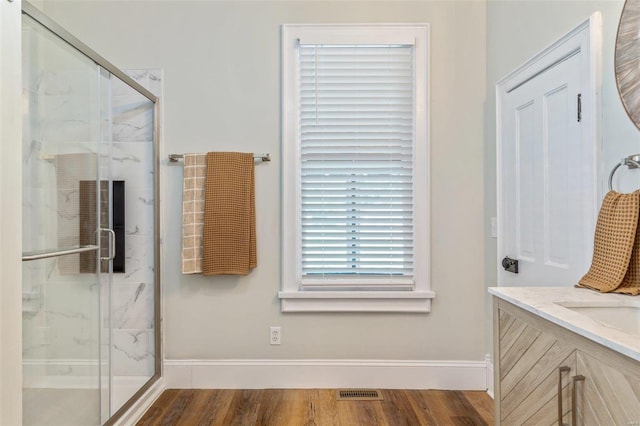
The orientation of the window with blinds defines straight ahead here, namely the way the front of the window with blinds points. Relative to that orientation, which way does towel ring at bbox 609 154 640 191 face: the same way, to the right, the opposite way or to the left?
to the right

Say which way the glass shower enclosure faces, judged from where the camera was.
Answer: facing the viewer and to the right of the viewer

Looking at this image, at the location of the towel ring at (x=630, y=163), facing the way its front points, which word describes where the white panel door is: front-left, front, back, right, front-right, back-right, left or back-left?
right

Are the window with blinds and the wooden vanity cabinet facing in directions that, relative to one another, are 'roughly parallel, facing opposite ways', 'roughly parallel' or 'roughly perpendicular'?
roughly perpendicular

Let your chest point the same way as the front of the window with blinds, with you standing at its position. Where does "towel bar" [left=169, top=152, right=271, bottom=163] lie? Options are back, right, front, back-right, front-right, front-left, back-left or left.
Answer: right

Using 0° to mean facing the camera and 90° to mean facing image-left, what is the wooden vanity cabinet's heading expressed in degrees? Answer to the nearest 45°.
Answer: approximately 45°

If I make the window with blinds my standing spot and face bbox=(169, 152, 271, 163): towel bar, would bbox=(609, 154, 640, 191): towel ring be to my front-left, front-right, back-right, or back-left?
back-left

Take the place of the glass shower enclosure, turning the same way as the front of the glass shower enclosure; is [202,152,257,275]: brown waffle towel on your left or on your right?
on your left

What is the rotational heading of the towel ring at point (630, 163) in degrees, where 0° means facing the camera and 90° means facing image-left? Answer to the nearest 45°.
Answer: approximately 45°

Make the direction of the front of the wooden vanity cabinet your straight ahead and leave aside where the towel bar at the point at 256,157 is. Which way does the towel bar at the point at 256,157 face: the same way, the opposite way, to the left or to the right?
to the left

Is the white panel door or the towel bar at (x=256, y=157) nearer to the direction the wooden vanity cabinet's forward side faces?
the towel bar

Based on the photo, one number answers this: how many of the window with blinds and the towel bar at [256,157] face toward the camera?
2

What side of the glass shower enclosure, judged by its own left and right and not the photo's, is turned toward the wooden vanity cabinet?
front

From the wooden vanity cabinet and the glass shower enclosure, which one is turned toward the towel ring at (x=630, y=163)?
the glass shower enclosure

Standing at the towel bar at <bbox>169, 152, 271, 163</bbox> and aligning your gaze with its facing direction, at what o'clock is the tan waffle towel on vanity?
The tan waffle towel on vanity is roughly at 11 o'clock from the towel bar.

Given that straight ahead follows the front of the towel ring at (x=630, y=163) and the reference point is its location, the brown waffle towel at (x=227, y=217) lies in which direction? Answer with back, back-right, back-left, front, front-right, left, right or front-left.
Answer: front-right

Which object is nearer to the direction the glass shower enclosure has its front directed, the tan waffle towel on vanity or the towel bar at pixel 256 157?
the tan waffle towel on vanity
